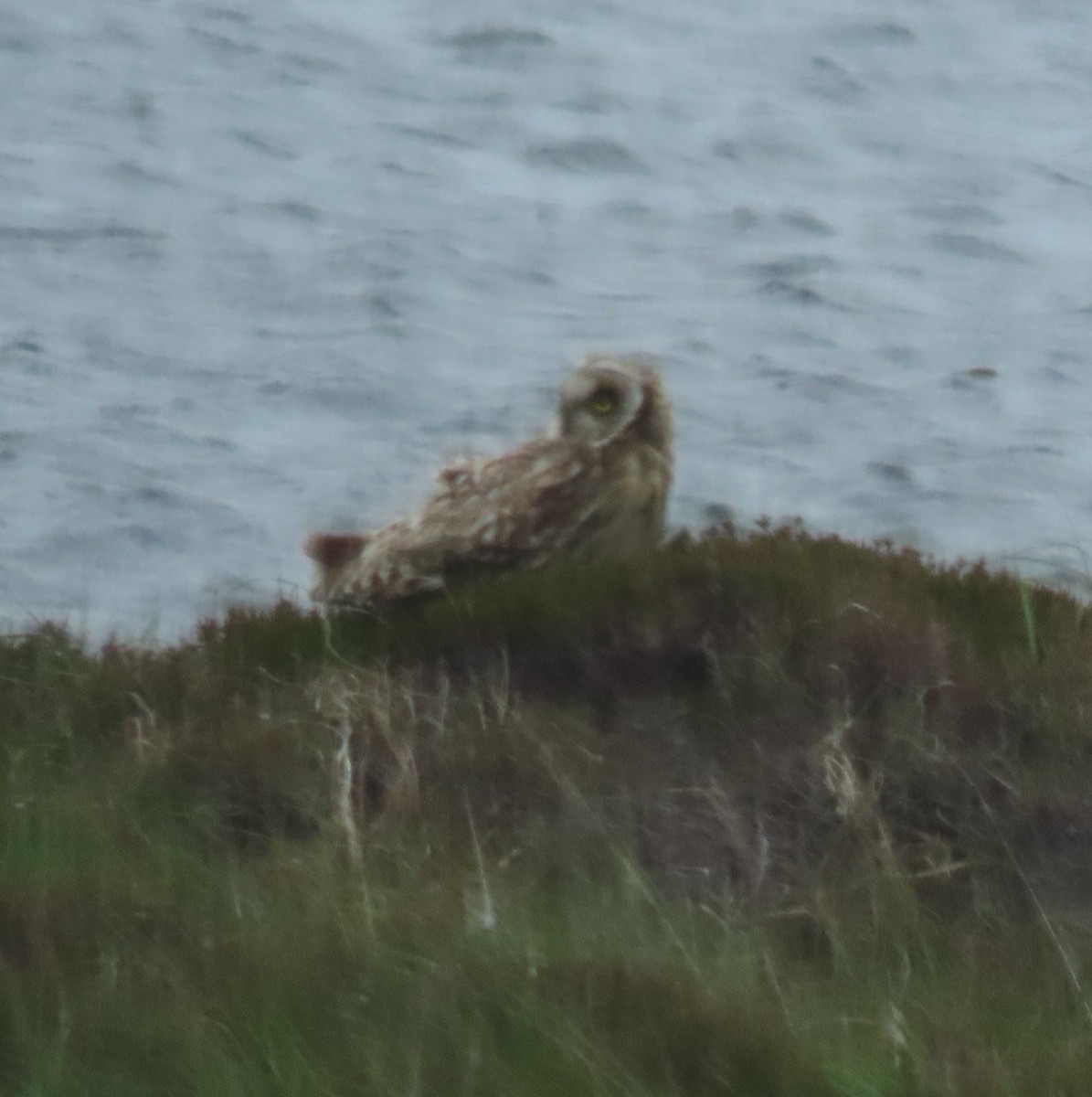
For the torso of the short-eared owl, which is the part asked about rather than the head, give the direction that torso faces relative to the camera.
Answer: to the viewer's right
